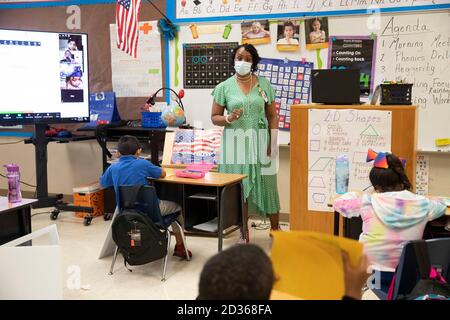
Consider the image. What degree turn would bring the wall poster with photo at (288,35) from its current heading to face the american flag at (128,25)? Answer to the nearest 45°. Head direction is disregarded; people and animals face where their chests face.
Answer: approximately 90° to its right

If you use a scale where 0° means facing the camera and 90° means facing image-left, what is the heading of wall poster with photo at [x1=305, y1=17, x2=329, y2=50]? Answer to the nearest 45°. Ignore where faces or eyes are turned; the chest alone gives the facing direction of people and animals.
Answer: approximately 0°

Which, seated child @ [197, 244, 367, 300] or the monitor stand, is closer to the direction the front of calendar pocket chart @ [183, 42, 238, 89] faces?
the seated child

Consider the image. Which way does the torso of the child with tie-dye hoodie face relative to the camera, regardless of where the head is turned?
away from the camera

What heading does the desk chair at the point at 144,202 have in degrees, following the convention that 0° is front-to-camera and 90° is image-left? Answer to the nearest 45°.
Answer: approximately 225°

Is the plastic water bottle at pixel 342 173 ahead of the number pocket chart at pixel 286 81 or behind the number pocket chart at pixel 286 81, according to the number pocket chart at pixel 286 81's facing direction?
ahead

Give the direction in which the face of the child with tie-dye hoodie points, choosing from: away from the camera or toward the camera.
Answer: away from the camera

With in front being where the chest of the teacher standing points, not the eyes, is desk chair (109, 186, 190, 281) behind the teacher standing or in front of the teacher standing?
in front
